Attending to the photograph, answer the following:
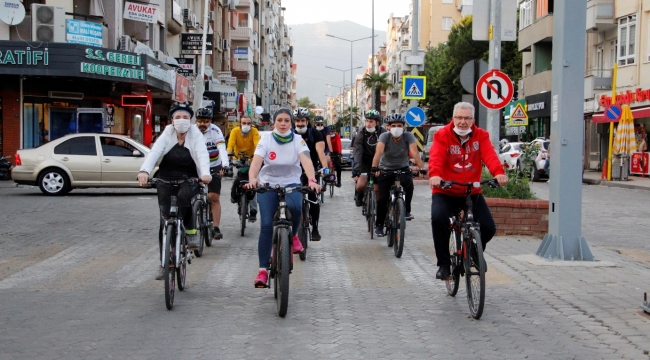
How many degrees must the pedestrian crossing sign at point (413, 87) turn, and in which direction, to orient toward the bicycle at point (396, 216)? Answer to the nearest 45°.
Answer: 0° — it already faces it

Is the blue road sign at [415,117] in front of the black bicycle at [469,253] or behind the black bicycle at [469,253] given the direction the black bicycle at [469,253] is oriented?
behind

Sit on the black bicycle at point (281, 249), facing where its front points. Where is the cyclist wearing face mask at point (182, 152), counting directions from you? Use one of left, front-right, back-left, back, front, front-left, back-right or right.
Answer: back-right

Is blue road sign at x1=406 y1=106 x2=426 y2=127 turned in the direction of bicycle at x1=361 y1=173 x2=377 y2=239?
yes

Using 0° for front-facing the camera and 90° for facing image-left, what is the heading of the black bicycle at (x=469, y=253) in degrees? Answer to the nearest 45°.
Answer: approximately 0°

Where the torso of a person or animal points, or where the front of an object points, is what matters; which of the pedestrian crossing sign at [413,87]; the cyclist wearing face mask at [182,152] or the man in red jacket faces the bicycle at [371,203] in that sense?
the pedestrian crossing sign

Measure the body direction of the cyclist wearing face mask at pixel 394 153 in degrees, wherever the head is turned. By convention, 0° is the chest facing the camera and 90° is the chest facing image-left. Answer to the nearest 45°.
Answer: approximately 0°

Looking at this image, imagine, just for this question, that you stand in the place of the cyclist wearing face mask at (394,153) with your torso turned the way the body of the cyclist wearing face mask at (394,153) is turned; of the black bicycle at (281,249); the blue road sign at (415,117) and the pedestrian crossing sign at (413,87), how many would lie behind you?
2
